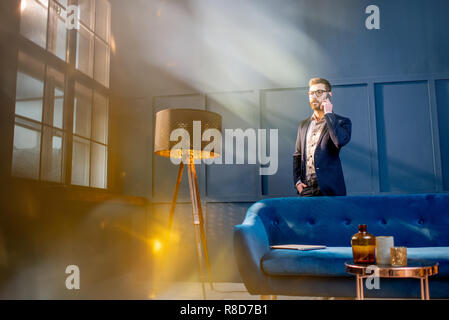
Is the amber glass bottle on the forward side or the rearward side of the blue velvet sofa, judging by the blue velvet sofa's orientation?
on the forward side

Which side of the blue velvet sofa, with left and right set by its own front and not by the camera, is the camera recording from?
front

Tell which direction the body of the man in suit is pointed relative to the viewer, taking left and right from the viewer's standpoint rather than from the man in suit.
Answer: facing the viewer and to the left of the viewer

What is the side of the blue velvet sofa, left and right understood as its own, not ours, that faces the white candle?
front

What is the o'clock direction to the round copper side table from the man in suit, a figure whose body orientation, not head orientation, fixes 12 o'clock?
The round copper side table is roughly at 10 o'clock from the man in suit.

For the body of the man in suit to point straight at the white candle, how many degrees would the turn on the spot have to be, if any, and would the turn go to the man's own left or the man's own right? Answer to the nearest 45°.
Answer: approximately 45° to the man's own left

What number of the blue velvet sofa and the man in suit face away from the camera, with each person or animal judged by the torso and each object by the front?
0

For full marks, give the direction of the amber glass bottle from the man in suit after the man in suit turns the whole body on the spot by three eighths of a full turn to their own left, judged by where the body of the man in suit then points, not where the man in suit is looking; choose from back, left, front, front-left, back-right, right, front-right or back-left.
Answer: right

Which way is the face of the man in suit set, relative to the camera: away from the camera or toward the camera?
toward the camera
